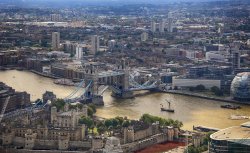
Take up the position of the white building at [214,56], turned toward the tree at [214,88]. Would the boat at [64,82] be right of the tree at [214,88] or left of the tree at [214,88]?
right
